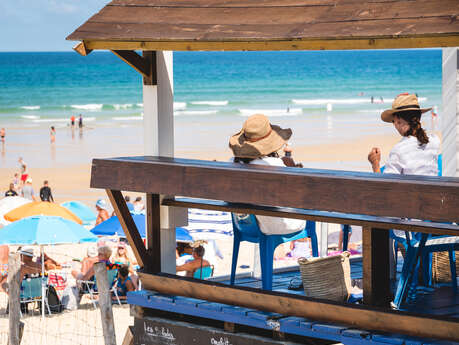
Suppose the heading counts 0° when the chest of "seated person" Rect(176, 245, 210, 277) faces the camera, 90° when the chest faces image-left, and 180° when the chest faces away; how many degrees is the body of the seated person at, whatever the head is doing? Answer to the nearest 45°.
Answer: approximately 135°

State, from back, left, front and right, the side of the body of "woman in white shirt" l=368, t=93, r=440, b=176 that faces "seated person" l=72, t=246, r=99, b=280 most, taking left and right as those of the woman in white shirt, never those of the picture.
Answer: front

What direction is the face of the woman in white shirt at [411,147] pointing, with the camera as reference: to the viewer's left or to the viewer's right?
to the viewer's left

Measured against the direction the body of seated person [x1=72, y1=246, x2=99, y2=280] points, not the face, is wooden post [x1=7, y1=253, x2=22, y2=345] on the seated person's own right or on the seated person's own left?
on the seated person's own left

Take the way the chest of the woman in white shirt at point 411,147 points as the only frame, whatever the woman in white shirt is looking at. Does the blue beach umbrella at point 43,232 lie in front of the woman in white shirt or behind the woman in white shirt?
in front
